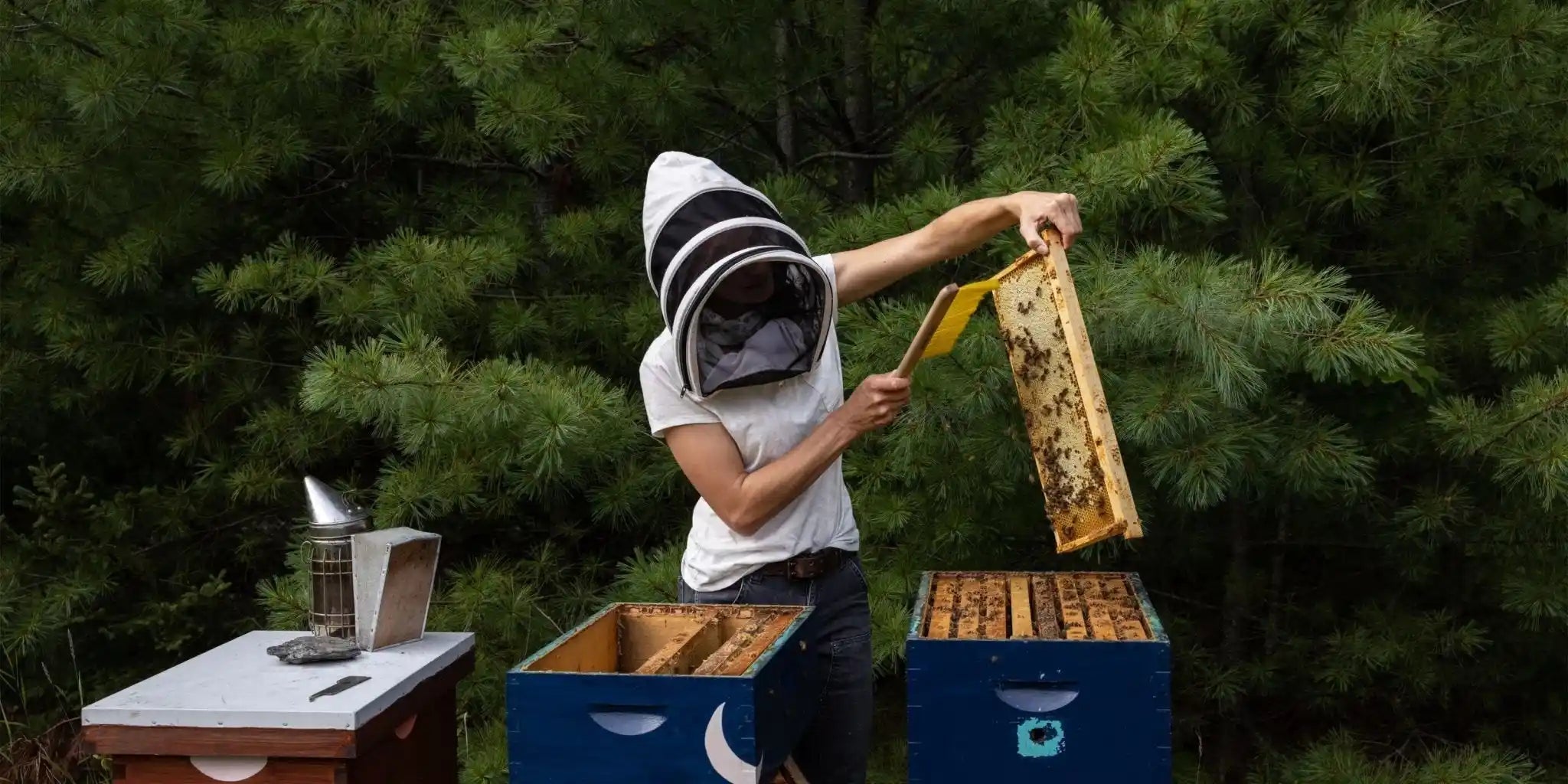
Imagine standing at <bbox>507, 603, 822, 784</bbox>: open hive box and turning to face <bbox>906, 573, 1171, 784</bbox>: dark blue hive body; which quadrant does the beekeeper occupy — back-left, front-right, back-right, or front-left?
front-left

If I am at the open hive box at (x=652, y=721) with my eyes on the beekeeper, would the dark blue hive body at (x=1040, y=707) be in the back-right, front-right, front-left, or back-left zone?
front-right

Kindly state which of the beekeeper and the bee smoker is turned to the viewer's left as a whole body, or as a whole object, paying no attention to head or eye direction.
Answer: the bee smoker

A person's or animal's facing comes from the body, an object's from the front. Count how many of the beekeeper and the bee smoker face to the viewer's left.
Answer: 1

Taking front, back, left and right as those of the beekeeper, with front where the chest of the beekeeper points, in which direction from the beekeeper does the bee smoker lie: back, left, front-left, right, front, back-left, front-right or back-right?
back-right

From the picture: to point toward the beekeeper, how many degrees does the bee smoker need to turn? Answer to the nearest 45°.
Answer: approximately 135° to its left

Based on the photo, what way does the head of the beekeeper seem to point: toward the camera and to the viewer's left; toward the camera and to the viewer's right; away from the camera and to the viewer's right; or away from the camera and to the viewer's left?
toward the camera and to the viewer's right

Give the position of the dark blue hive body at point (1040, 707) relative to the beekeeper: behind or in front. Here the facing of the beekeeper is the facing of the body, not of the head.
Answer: in front

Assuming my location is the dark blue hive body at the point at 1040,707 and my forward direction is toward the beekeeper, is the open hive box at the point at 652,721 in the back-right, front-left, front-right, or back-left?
front-left

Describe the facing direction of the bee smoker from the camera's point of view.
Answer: facing to the left of the viewer

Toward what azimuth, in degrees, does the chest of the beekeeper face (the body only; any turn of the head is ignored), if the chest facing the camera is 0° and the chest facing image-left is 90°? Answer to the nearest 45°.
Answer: approximately 315°
